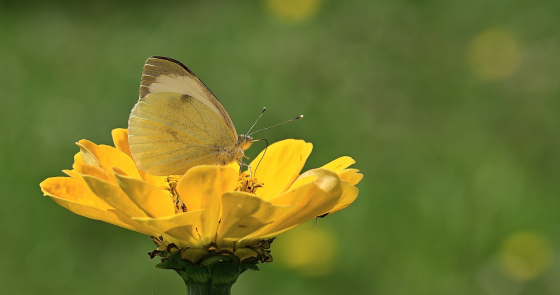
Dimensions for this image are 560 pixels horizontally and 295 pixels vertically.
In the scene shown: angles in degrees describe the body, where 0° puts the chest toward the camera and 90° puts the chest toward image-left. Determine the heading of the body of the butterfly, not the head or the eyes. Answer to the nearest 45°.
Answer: approximately 270°
